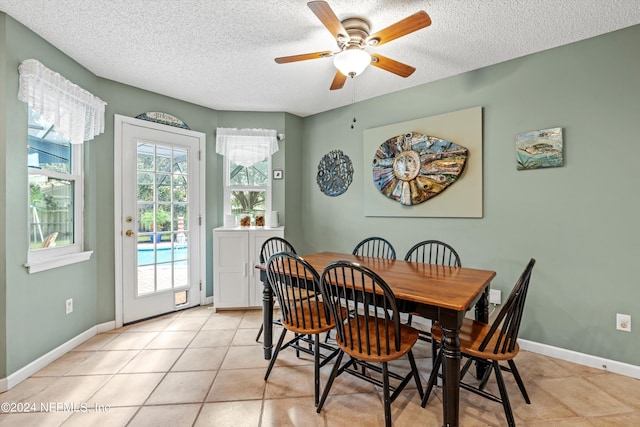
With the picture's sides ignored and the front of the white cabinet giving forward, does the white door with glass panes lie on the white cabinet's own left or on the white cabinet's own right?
on the white cabinet's own right

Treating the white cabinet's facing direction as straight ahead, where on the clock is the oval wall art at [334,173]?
The oval wall art is roughly at 9 o'clock from the white cabinet.

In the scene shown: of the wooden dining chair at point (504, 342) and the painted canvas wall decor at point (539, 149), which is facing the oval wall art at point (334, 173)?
the wooden dining chair

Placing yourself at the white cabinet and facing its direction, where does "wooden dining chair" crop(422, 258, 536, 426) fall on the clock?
The wooden dining chair is roughly at 11 o'clock from the white cabinet.

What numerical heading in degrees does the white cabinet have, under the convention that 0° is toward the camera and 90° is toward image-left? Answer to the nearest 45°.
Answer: approximately 0°

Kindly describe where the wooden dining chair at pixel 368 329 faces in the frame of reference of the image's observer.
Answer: facing away from the viewer and to the right of the viewer

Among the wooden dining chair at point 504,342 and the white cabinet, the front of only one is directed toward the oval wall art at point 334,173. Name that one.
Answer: the wooden dining chair

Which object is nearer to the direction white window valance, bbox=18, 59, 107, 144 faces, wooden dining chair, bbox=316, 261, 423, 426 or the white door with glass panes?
the wooden dining chair

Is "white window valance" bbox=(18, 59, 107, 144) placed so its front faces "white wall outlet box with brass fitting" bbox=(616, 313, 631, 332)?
yes

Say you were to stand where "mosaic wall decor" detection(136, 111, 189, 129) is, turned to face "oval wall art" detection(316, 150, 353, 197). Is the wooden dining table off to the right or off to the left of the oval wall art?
right

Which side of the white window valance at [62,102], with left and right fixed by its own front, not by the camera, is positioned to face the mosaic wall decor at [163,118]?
left
